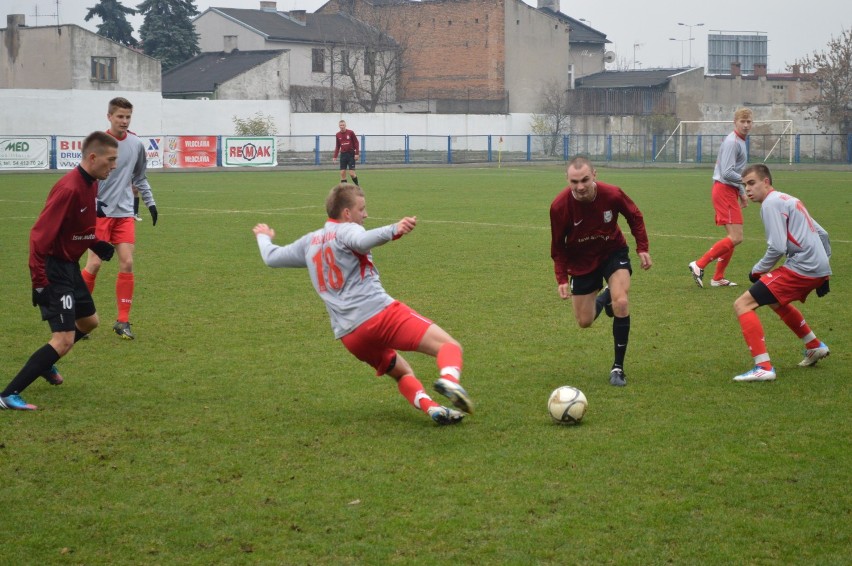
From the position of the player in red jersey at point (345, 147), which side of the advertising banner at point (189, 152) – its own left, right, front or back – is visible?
front

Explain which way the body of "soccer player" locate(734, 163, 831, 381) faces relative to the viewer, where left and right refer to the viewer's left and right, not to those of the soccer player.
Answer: facing to the left of the viewer

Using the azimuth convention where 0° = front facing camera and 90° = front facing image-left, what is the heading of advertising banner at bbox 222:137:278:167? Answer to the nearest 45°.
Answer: approximately 0°

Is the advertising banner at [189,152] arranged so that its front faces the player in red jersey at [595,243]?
yes

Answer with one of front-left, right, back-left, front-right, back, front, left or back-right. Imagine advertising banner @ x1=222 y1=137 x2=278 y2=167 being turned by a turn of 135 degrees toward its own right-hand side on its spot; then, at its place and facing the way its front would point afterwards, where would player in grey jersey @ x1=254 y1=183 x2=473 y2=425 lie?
back-left

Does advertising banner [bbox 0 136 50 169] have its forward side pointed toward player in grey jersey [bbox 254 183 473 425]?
yes

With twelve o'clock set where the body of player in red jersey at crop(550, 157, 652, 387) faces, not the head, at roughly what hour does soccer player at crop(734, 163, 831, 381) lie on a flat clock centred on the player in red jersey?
The soccer player is roughly at 9 o'clock from the player in red jersey.

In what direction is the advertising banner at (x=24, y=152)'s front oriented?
toward the camera
